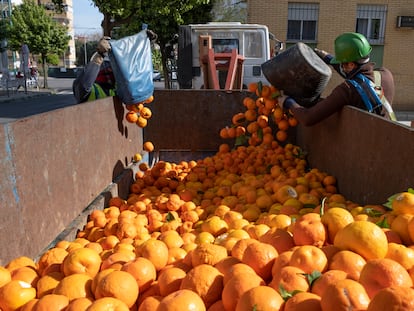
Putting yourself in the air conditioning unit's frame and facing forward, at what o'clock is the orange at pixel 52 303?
The orange is roughly at 12 o'clock from the air conditioning unit.

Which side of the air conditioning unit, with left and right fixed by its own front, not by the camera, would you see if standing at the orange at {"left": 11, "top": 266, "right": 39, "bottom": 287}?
front

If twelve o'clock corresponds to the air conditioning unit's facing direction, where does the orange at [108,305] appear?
The orange is roughly at 12 o'clock from the air conditioning unit.

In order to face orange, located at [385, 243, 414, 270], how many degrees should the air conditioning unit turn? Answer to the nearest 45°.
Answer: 0° — it already faces it

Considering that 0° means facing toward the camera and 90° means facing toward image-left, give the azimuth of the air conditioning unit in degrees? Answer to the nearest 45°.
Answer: approximately 0°

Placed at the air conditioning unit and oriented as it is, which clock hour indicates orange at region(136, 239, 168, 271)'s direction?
The orange is roughly at 12 o'clock from the air conditioning unit.

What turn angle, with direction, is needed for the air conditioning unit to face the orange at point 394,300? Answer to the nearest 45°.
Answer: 0° — it already faces it

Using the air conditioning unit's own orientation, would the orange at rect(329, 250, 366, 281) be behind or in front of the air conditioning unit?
in front

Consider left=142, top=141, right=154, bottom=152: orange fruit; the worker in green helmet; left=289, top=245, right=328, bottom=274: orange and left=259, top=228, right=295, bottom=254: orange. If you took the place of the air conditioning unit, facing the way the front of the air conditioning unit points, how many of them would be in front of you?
4

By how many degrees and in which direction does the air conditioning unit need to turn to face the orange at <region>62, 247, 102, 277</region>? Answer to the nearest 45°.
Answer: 0° — it already faces it

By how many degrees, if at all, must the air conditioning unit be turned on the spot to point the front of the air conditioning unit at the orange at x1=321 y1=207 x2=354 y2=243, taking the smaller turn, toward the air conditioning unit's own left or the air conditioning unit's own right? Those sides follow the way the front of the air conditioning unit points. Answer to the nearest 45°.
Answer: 0° — it already faces it

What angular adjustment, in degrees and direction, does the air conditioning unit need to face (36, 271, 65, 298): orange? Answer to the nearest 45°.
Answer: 0° — it already faces it
